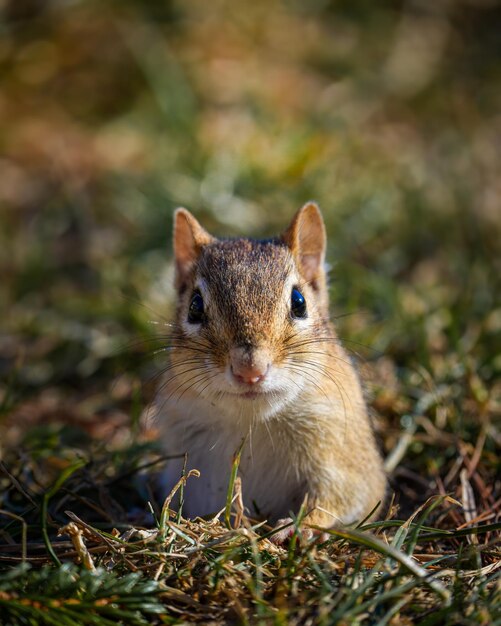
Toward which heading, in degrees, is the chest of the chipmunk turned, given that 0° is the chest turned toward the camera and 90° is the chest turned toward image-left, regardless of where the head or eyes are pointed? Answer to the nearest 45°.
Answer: approximately 0°
